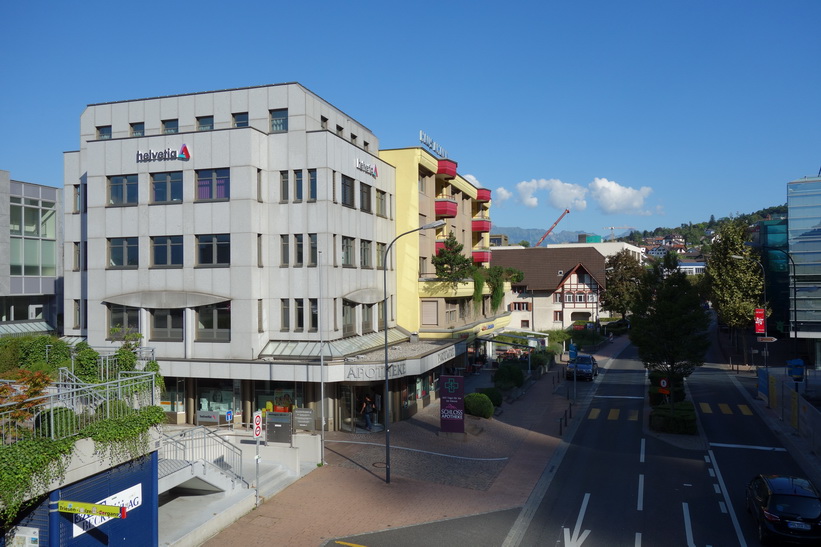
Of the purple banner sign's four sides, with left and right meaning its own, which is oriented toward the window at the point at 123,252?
right

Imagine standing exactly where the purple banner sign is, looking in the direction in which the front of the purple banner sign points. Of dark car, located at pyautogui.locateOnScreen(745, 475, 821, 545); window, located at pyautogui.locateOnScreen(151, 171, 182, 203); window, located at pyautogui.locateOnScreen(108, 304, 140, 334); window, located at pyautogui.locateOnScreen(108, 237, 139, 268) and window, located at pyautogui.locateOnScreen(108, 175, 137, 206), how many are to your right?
4

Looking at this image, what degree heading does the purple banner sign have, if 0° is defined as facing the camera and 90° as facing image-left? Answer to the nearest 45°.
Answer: approximately 0°

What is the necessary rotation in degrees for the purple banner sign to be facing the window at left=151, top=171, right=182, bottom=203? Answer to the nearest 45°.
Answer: approximately 90° to its right

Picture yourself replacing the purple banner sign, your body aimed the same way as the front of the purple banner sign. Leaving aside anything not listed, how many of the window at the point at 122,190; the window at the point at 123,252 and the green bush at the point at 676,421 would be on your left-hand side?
1

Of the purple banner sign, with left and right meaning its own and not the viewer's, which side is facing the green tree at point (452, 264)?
back

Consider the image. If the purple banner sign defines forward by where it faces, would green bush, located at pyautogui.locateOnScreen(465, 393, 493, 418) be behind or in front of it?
behind

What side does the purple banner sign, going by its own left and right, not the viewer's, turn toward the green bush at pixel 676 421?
left

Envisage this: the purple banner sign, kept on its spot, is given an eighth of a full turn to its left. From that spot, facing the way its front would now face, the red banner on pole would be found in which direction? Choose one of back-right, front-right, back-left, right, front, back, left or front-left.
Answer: left

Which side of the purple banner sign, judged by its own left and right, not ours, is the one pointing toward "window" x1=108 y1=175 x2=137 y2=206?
right

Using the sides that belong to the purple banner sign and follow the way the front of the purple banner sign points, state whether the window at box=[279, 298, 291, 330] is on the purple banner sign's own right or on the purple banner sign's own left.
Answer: on the purple banner sign's own right

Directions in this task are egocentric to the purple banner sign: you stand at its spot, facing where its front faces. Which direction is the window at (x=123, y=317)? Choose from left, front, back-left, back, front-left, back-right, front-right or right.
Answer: right

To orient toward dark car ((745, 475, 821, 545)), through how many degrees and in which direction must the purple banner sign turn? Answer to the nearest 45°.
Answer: approximately 45° to its left
